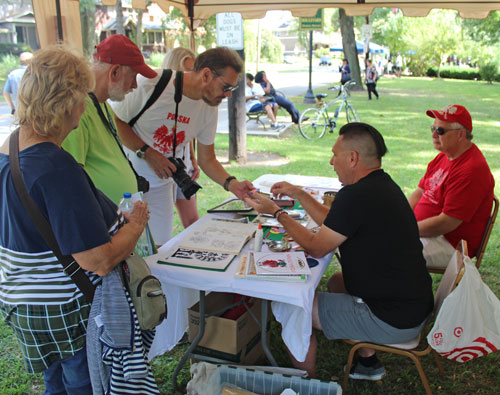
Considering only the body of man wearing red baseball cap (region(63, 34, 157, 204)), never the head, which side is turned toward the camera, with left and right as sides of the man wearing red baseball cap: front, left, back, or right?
right

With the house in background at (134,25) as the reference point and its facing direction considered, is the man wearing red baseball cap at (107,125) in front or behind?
in front

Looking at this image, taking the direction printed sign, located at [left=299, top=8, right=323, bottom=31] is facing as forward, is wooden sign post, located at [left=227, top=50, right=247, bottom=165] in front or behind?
in front

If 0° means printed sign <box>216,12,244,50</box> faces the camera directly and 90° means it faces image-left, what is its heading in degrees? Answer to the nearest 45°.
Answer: approximately 0°

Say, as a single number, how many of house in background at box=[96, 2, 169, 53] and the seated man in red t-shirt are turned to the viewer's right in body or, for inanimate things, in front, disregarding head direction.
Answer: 0

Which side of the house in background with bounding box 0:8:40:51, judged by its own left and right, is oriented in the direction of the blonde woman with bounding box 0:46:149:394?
front

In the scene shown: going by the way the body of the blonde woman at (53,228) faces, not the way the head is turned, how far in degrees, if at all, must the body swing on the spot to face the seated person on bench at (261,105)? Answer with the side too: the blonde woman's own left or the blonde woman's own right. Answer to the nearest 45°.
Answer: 0° — they already face them

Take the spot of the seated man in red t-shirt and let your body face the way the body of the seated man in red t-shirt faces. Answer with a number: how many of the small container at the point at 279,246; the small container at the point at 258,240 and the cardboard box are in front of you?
3

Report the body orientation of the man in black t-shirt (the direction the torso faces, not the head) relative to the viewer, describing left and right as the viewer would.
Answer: facing to the left of the viewer

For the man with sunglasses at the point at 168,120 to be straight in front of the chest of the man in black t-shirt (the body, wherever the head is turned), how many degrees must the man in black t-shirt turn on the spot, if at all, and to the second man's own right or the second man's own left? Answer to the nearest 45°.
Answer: approximately 45° to the second man's own right

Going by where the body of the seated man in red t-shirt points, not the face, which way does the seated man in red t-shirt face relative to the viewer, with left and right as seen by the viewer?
facing the viewer and to the left of the viewer

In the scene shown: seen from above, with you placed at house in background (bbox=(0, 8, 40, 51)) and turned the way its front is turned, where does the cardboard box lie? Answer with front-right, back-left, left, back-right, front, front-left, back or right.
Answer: front

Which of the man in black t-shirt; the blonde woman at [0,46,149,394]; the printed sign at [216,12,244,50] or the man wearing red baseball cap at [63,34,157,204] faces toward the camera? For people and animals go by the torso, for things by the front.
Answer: the printed sign

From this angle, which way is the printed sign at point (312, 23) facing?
toward the camera

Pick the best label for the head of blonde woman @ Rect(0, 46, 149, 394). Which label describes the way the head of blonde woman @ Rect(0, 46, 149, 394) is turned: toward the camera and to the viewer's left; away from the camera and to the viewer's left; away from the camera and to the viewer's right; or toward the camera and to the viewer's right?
away from the camera and to the viewer's right

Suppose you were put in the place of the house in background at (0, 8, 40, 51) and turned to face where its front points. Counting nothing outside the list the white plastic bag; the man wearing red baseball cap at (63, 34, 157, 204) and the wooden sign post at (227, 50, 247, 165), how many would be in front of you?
3

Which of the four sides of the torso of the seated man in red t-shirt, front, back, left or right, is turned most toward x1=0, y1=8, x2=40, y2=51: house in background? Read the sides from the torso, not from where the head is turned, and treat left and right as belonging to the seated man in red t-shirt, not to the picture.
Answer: right

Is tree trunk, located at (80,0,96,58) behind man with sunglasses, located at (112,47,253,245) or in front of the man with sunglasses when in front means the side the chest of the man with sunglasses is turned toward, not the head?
behind

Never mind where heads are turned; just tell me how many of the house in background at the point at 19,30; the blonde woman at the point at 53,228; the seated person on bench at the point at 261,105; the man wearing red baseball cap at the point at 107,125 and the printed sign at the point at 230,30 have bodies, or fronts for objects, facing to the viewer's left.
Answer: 0

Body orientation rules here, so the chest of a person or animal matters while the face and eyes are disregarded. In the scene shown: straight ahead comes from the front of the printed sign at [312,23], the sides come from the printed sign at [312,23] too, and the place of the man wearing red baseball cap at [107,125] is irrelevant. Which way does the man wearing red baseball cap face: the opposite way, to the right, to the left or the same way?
to the left
